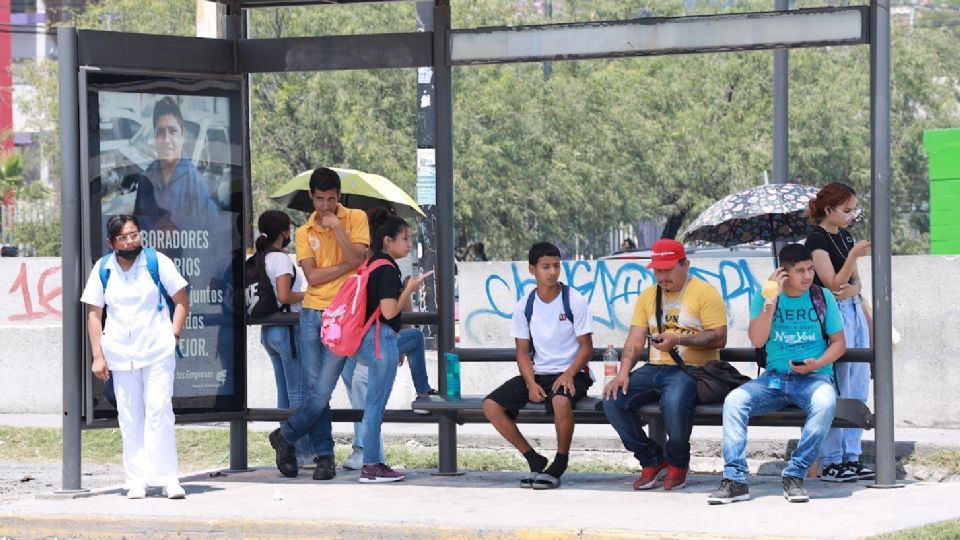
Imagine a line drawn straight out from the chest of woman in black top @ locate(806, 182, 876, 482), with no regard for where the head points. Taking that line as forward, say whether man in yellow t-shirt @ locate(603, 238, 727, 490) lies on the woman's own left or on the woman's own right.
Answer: on the woman's own right

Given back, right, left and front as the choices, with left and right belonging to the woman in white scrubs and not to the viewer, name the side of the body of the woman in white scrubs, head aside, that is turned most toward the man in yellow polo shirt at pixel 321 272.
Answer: left

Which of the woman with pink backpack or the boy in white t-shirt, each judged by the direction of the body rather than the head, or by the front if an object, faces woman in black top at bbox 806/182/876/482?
the woman with pink backpack

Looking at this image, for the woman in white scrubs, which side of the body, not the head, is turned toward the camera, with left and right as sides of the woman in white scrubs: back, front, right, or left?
front

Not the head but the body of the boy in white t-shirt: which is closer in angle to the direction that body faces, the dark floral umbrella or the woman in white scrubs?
the woman in white scrubs

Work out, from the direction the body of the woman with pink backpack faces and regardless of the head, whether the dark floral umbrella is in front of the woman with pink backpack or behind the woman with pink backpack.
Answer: in front

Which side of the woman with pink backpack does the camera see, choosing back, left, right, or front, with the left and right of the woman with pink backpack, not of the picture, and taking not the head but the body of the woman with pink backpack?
right

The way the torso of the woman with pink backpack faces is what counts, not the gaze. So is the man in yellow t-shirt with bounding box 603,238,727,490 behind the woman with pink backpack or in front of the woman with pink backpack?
in front

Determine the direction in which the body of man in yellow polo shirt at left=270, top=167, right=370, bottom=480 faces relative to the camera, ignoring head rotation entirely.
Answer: toward the camera

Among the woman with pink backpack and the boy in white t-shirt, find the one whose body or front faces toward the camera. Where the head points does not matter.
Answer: the boy in white t-shirt

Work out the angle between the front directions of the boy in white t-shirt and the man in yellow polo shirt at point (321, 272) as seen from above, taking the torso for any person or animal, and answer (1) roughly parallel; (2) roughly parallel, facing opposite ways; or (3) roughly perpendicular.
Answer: roughly parallel

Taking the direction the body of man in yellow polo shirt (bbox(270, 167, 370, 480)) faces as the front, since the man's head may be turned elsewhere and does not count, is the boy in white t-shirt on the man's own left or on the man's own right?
on the man's own left
